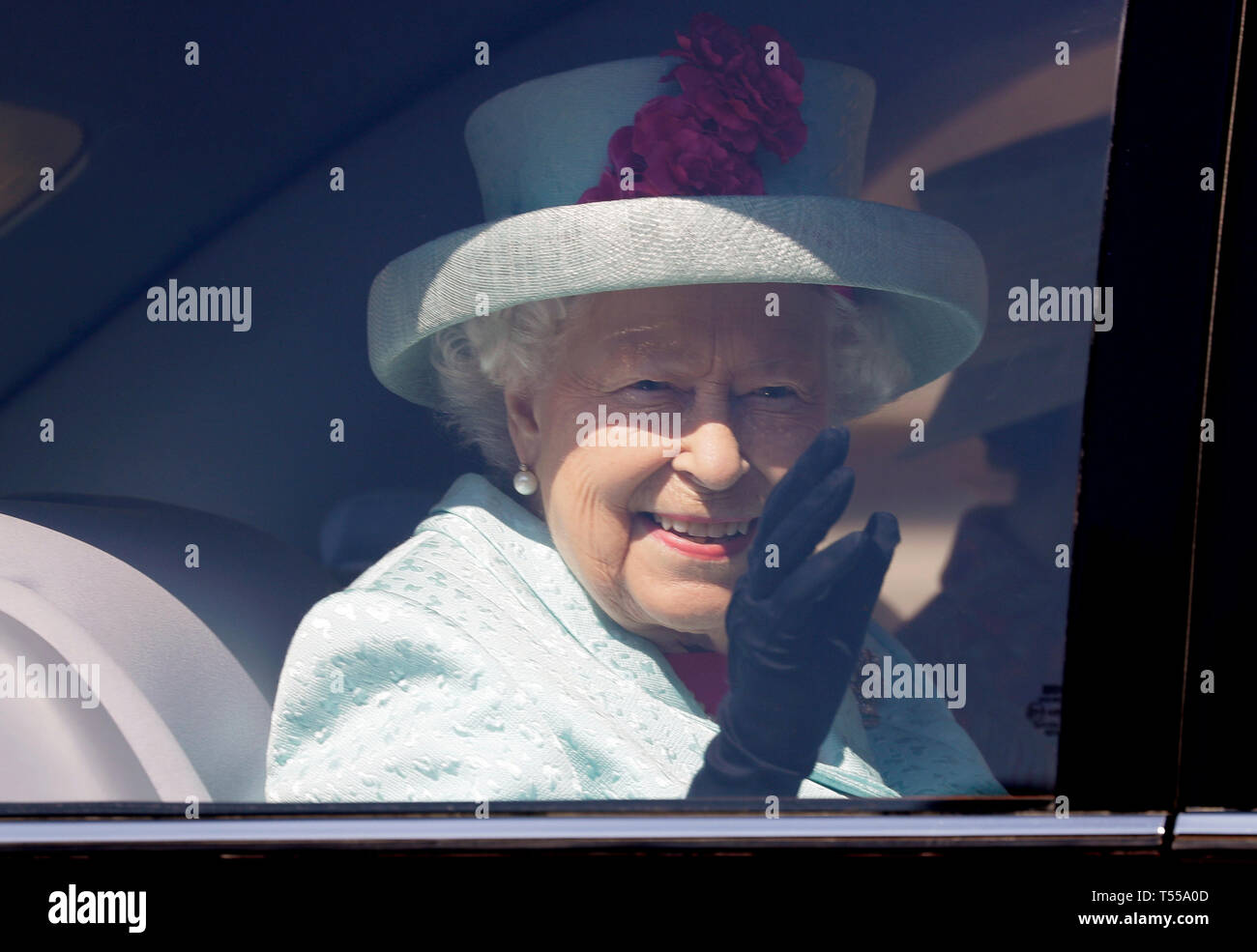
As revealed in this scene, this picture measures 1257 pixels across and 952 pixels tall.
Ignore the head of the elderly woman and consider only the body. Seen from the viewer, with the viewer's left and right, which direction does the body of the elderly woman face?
facing the viewer and to the right of the viewer
